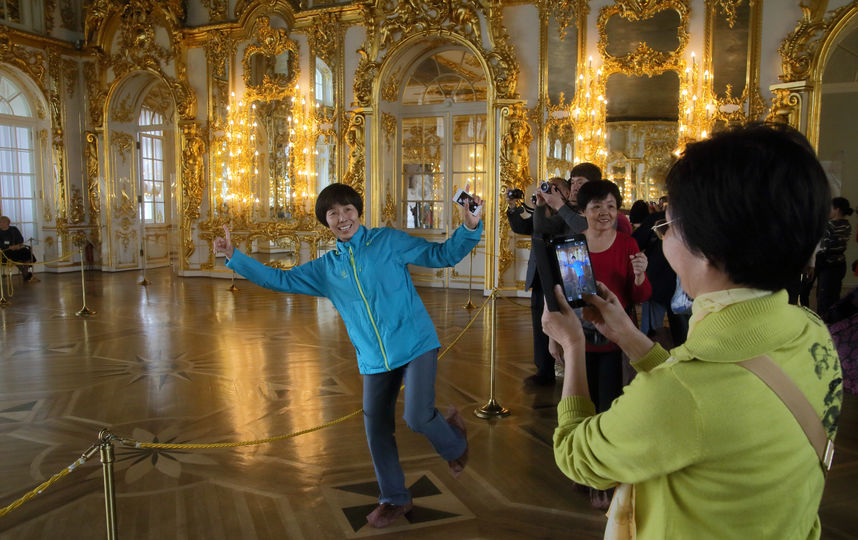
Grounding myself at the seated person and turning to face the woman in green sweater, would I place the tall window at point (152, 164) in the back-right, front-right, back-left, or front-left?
back-left

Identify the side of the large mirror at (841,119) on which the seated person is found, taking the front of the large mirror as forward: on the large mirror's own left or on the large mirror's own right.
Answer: on the large mirror's own right

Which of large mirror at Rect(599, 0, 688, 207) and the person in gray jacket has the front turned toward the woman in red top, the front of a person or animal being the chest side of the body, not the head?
the large mirror

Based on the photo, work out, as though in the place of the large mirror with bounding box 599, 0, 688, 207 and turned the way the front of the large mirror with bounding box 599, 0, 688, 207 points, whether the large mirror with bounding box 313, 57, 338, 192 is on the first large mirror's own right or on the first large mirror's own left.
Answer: on the first large mirror's own right

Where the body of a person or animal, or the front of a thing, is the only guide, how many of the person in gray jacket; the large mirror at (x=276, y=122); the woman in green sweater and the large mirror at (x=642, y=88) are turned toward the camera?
2

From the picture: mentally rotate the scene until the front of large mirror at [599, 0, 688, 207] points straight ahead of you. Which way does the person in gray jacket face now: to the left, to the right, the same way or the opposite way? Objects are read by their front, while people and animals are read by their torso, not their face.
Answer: to the right

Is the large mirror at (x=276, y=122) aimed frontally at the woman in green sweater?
yes

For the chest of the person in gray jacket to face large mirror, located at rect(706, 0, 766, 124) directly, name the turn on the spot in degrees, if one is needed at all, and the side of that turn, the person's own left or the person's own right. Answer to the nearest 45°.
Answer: approximately 135° to the person's own right

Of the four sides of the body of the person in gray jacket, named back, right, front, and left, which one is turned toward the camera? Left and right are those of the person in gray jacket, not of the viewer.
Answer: left
